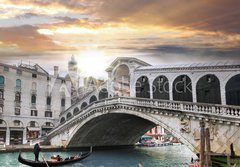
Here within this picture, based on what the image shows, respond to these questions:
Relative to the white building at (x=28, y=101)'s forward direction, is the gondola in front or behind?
in front

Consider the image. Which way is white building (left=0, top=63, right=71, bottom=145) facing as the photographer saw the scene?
facing the viewer and to the right of the viewer

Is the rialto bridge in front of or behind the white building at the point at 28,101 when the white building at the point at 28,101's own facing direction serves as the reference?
in front
